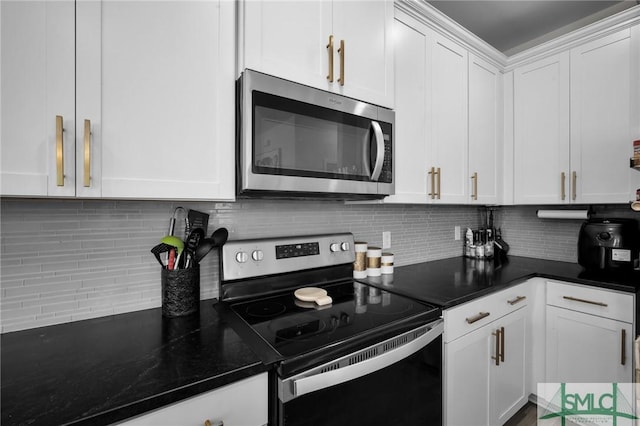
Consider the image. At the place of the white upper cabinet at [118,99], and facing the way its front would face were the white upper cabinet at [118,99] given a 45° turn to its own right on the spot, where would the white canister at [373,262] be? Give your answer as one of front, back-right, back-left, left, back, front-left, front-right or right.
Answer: back-left

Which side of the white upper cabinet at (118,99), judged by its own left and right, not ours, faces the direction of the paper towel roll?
left

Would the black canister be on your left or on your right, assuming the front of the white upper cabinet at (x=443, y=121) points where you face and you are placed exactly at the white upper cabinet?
on your right

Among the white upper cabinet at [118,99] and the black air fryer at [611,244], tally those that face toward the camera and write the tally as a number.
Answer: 2

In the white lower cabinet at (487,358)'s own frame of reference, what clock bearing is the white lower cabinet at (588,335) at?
the white lower cabinet at (588,335) is roughly at 9 o'clock from the white lower cabinet at (487,358).
